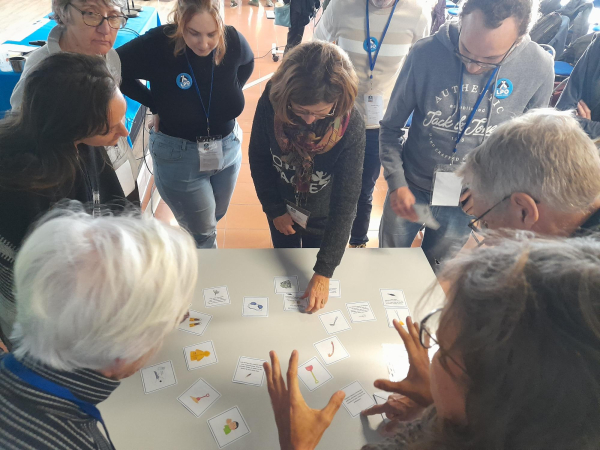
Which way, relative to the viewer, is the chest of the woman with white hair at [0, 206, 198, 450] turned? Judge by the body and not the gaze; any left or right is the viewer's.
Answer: facing away from the viewer and to the right of the viewer

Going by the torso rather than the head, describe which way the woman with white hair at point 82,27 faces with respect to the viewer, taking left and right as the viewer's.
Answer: facing the viewer and to the right of the viewer

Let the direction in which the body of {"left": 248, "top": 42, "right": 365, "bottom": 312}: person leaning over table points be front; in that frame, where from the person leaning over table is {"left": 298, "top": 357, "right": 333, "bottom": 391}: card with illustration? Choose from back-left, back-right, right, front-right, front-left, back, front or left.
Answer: front

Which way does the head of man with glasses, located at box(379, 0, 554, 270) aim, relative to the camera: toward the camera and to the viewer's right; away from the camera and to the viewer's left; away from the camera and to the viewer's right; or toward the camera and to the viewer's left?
toward the camera and to the viewer's left

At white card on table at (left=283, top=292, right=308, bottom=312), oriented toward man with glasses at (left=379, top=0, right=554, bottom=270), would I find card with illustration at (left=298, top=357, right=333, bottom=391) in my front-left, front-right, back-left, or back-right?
back-right

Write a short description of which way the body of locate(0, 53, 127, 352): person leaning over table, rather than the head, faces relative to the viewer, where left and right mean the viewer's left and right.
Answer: facing to the right of the viewer

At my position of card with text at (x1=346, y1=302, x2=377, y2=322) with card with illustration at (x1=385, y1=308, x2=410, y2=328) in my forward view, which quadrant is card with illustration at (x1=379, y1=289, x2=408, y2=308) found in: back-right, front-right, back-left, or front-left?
front-left

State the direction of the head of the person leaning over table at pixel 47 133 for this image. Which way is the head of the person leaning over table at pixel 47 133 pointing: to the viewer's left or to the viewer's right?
to the viewer's right

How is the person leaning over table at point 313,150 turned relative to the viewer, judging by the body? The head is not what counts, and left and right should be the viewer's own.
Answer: facing the viewer

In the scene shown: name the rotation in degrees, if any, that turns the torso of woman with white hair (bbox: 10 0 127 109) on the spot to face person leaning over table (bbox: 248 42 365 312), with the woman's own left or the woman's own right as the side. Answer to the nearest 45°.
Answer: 0° — they already face them

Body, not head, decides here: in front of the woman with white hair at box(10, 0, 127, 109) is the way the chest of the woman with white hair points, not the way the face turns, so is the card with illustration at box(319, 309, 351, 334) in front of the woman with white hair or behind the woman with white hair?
in front
